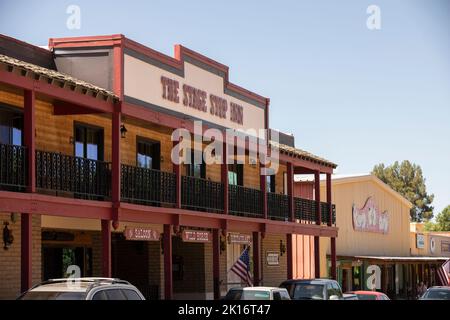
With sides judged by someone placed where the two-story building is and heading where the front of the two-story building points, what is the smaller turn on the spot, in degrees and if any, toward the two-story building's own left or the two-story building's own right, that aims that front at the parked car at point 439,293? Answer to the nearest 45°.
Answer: approximately 45° to the two-story building's own left

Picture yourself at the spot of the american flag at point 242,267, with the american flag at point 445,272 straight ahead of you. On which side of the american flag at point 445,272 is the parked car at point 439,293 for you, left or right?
right

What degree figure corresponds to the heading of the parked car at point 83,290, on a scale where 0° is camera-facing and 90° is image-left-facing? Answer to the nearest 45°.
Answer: approximately 45°

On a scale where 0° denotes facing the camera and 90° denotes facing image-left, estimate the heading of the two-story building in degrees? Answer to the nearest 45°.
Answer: approximately 315°

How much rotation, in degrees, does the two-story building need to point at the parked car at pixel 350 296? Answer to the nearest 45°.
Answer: approximately 45° to its left
